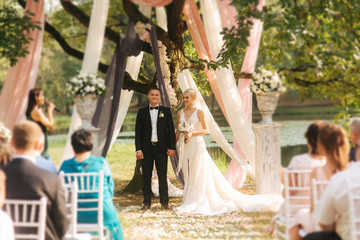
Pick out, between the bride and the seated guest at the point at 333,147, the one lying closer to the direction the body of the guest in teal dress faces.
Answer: the bride

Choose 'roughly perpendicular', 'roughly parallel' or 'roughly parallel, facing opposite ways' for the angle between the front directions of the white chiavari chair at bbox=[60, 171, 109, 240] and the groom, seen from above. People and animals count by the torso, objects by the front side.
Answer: roughly parallel, facing opposite ways

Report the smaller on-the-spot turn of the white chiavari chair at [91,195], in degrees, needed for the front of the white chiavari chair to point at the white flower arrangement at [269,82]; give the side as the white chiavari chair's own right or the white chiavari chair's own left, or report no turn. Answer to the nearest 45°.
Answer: approximately 90° to the white chiavari chair's own right

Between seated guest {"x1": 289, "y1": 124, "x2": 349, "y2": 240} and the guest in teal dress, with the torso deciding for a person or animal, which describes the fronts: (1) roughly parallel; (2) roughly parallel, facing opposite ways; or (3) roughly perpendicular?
roughly parallel

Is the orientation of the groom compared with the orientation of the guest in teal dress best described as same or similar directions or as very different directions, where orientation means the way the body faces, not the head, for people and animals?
very different directions

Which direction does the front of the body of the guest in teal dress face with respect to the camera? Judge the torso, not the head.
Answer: away from the camera

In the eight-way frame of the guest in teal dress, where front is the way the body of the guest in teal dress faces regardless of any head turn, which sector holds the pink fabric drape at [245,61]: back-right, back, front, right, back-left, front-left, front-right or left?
front-right

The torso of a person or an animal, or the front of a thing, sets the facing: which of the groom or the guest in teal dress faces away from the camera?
the guest in teal dress

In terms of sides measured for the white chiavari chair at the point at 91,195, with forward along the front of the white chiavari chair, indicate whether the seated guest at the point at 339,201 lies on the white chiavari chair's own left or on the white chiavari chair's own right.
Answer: on the white chiavari chair's own right

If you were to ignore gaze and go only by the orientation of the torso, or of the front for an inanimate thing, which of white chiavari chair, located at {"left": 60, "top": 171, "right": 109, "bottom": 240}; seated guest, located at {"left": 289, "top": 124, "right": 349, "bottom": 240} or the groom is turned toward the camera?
the groom

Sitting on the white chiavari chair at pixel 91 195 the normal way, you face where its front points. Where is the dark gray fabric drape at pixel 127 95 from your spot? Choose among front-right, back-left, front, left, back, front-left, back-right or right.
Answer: front

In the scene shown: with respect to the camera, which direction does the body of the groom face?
toward the camera

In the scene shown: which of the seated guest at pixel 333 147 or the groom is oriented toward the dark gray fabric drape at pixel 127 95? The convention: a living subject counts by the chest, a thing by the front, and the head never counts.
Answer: the seated guest
